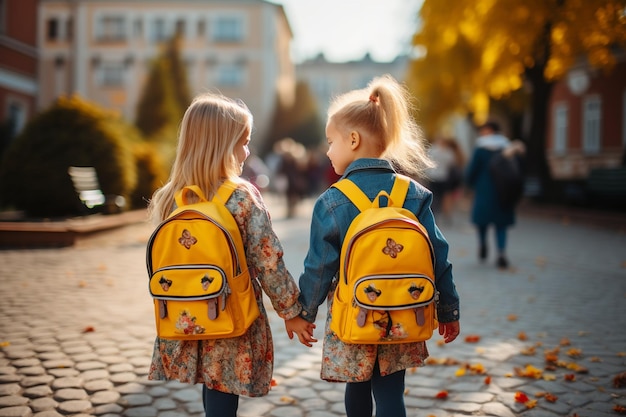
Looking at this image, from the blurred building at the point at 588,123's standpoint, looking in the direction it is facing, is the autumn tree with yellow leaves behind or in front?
in front

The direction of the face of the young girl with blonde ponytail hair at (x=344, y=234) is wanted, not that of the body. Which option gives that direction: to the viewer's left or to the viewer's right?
to the viewer's left

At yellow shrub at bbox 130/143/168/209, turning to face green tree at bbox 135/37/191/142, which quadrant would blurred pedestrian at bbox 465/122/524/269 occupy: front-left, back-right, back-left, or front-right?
back-right

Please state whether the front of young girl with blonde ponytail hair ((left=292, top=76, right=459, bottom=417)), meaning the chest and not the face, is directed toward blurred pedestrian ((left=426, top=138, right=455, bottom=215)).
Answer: yes

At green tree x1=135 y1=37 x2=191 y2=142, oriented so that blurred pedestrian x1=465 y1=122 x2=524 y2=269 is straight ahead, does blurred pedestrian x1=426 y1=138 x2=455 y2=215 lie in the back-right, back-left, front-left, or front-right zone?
front-left

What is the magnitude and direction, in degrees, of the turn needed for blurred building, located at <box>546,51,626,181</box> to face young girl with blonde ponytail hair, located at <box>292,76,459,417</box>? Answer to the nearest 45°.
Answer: approximately 45° to its left

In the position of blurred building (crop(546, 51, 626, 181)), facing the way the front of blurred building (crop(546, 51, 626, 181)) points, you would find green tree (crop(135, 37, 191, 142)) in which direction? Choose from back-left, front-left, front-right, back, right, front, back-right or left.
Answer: front

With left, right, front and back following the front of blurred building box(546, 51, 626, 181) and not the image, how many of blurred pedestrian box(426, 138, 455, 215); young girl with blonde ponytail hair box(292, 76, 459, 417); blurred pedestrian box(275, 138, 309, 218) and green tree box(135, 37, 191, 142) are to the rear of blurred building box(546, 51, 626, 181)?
0

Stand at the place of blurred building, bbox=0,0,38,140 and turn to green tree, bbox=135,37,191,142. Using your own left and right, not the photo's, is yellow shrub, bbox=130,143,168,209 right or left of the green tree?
right

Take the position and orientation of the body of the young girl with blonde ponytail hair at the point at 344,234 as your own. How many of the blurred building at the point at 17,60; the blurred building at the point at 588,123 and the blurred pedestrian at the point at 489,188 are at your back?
0

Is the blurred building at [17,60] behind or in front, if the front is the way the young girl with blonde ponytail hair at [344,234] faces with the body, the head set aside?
in front

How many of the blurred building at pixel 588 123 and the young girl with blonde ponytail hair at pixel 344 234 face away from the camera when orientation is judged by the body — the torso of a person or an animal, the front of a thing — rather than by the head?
1

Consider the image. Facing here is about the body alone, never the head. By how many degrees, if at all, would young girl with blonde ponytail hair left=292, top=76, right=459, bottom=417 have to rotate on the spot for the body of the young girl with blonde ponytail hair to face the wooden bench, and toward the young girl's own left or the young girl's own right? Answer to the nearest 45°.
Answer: approximately 45° to the young girl's own left

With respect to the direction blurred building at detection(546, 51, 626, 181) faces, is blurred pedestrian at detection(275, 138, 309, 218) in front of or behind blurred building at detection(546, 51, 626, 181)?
in front

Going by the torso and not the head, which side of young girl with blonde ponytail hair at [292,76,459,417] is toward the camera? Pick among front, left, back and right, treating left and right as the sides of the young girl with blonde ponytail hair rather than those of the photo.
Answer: back

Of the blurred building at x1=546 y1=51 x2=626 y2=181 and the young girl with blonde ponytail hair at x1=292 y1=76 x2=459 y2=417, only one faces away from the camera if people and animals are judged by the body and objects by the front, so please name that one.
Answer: the young girl with blonde ponytail hair

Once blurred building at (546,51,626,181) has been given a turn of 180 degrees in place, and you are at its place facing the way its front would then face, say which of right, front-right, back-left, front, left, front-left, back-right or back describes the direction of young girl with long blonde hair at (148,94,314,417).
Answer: back-right

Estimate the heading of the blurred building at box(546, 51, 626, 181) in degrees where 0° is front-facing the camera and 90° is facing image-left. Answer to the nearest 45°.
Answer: approximately 45°
